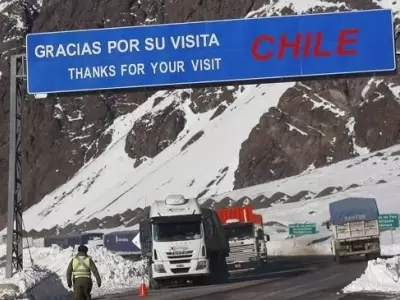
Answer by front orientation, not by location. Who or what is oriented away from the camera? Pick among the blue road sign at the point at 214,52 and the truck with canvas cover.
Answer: the truck with canvas cover

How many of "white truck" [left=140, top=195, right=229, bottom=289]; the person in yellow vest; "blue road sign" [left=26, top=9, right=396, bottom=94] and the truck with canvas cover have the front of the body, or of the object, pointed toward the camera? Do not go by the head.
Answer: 2

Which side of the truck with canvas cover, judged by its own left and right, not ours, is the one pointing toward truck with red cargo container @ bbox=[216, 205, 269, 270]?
left

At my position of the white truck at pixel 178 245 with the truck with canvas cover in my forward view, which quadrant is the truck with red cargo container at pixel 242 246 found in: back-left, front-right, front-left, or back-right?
front-left

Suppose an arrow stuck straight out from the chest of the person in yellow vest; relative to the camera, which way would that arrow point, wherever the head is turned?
away from the camera

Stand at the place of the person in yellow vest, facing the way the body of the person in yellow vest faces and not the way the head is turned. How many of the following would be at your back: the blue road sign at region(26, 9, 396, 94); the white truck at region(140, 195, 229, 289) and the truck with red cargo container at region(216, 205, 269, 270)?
0

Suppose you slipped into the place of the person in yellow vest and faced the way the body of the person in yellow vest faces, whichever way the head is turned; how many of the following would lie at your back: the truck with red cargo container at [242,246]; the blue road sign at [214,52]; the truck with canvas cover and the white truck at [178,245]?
0

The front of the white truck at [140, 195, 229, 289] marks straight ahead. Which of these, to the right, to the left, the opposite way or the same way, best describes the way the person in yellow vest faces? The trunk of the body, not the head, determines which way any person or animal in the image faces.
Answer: the opposite way

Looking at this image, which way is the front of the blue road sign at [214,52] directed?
toward the camera

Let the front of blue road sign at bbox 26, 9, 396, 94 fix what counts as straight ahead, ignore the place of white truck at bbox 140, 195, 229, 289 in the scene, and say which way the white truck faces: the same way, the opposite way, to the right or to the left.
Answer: the same way

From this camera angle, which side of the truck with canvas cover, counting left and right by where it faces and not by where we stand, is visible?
back

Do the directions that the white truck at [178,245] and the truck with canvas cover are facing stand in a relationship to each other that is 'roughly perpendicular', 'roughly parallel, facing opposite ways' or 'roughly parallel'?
roughly parallel, facing opposite ways

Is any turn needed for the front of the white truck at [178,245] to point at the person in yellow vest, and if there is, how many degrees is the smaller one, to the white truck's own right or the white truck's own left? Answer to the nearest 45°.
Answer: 0° — it already faces them

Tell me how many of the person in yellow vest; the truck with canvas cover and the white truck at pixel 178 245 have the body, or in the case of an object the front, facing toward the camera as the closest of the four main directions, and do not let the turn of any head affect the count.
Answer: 1

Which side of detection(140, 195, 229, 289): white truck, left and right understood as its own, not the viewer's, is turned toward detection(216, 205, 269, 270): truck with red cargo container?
back

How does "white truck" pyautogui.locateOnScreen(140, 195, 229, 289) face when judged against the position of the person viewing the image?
facing the viewer
